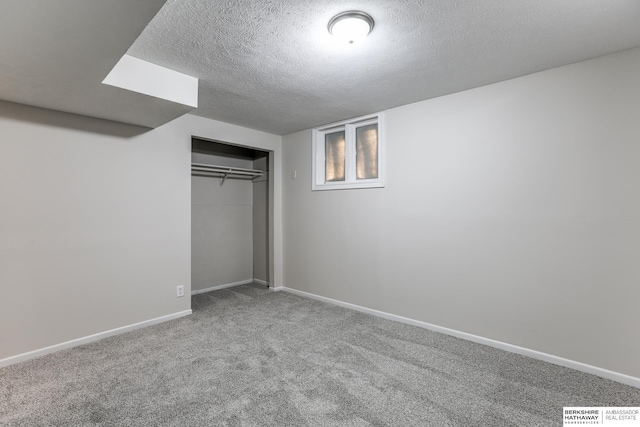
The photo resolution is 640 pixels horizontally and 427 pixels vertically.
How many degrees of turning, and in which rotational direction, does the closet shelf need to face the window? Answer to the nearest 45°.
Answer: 0° — it already faces it

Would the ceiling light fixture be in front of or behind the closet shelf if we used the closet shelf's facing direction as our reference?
in front

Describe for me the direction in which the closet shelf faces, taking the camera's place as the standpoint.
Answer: facing the viewer and to the right of the viewer
